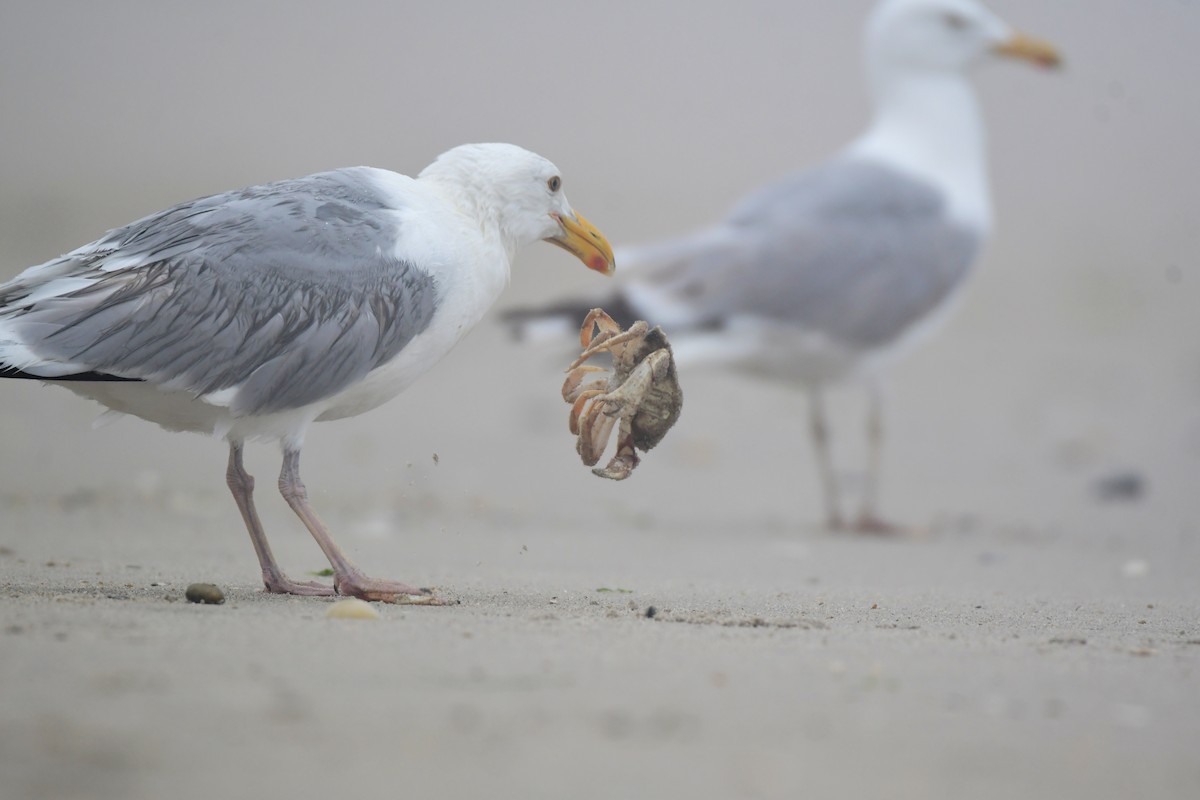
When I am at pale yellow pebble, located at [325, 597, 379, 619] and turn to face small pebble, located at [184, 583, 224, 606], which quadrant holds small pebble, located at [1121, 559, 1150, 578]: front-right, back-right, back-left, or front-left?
back-right

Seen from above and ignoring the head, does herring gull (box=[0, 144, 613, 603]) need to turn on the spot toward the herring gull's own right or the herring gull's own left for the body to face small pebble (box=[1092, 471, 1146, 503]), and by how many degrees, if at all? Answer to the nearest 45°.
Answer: approximately 45° to the herring gull's own left

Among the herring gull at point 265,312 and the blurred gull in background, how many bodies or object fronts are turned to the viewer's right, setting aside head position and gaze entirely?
2

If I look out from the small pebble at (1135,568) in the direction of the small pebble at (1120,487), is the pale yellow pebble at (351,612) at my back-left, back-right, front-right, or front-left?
back-left

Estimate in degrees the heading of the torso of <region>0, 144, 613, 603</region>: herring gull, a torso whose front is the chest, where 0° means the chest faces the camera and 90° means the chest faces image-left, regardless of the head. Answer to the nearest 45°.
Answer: approximately 270°

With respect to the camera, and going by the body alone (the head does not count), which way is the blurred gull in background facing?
to the viewer's right
